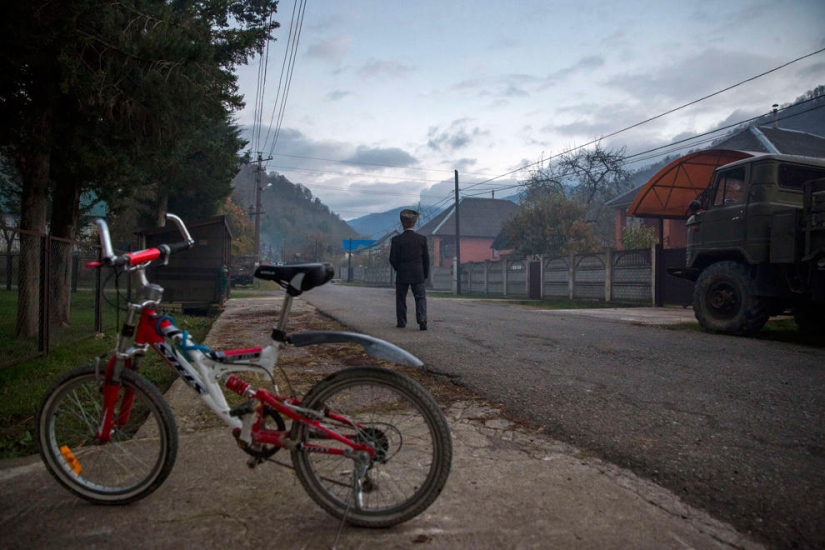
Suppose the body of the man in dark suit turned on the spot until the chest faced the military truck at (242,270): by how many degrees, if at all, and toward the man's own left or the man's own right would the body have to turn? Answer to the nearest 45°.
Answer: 0° — they already face it

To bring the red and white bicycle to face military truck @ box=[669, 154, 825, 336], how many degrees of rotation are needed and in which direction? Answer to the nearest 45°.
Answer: approximately 135° to its right

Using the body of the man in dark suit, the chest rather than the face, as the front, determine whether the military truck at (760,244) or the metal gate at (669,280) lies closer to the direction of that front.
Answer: the metal gate

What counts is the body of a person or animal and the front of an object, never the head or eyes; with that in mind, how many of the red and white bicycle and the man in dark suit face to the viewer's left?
1

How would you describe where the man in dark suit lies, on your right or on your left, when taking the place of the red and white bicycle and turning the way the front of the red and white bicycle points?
on your right

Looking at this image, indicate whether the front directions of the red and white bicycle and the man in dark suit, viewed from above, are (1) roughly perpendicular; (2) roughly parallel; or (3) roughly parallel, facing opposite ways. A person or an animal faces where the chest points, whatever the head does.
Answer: roughly perpendicular

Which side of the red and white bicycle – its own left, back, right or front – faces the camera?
left

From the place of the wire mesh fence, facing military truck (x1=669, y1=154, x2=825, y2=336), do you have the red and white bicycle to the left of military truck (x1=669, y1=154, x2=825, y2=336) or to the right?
right

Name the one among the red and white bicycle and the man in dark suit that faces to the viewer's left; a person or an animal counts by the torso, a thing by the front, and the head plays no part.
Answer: the red and white bicycle

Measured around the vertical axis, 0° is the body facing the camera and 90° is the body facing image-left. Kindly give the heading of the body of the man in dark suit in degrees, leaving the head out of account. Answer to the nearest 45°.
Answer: approximately 180°

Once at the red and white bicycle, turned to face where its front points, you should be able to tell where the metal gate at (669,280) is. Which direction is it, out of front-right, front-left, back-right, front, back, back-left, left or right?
back-right
